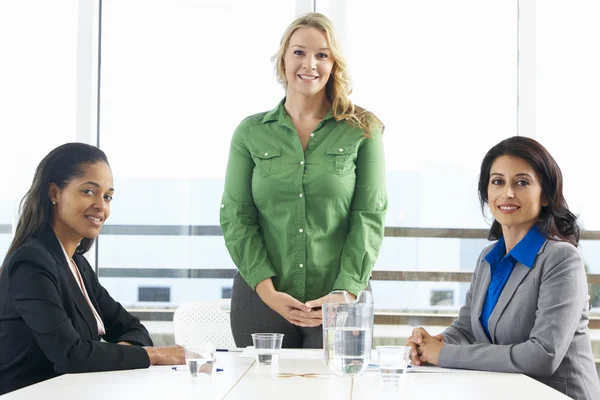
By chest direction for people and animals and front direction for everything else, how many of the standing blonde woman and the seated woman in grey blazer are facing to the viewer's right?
0

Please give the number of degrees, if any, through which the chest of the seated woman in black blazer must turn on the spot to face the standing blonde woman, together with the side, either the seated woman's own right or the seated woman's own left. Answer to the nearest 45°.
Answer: approximately 45° to the seated woman's own left

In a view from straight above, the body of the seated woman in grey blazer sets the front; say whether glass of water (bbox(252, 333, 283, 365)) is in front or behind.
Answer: in front

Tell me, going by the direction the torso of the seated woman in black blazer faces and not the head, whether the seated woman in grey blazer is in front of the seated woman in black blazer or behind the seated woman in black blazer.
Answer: in front

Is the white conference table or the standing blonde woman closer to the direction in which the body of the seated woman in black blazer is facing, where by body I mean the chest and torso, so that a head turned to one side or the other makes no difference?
the white conference table

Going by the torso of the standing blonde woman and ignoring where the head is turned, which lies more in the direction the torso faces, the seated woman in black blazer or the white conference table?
the white conference table

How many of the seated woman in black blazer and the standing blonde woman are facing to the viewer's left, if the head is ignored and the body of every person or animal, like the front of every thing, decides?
0

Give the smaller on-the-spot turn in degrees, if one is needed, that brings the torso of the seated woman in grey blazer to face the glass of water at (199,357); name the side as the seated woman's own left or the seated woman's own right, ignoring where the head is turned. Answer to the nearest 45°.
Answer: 0° — they already face it

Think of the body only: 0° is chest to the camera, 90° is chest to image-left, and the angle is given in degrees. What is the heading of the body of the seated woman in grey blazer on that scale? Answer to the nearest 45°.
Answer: approximately 45°

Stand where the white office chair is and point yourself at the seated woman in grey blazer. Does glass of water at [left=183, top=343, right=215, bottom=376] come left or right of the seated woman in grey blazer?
right

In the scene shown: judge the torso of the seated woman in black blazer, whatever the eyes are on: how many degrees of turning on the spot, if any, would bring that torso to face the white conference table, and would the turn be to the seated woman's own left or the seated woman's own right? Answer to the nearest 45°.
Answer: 0° — they already face it

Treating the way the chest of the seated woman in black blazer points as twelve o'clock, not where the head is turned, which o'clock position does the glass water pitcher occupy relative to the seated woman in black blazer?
The glass water pitcher is roughly at 12 o'clock from the seated woman in black blazer.

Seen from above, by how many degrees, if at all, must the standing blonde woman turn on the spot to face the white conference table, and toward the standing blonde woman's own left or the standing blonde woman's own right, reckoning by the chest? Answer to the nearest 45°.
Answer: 0° — they already face it
